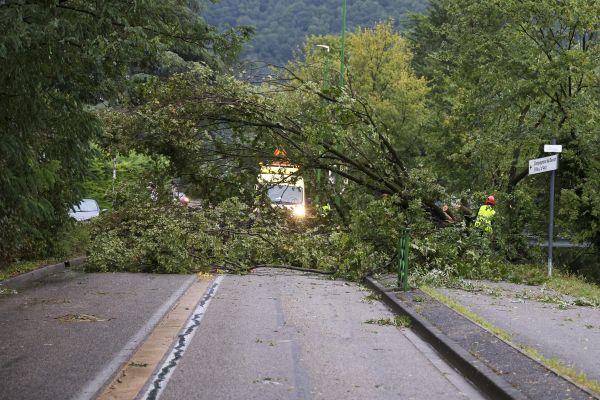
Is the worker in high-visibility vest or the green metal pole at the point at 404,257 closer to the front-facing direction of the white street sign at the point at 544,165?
the green metal pole

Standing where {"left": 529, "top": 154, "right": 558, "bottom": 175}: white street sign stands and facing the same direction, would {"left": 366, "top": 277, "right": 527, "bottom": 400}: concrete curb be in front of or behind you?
in front

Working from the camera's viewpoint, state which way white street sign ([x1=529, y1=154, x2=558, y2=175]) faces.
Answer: facing the viewer and to the left of the viewer

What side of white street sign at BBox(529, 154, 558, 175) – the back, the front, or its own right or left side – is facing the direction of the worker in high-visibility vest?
right

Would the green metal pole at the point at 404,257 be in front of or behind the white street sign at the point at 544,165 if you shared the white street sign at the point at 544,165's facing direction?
in front
